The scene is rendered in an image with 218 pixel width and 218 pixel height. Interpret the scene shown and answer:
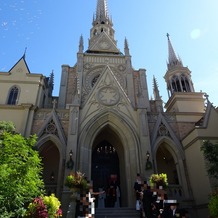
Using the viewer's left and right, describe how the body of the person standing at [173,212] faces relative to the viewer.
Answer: facing the viewer

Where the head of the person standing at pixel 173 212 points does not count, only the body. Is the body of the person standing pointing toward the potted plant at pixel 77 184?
no

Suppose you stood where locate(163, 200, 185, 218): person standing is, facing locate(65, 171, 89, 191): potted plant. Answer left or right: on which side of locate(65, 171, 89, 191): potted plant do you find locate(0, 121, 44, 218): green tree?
left

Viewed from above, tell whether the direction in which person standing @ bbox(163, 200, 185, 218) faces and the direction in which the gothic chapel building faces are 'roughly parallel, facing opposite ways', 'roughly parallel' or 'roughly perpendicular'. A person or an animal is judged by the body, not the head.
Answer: roughly parallel

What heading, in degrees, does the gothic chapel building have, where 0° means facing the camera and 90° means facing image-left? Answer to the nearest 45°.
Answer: approximately 0°

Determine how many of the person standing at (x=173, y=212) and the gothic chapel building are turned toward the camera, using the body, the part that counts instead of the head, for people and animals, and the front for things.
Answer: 2

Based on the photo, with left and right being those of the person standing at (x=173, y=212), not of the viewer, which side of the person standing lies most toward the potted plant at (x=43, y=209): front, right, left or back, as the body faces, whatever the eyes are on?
right

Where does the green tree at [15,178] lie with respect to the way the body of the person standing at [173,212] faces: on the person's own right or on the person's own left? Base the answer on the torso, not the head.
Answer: on the person's own right

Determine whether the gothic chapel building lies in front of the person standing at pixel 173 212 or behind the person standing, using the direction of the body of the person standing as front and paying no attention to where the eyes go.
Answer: behind

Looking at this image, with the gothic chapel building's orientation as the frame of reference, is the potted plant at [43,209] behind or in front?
in front

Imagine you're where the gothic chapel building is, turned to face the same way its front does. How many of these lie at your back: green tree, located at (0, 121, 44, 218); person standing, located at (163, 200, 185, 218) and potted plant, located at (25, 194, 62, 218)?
0

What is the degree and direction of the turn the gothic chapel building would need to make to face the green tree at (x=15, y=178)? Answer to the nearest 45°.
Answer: approximately 45° to its right
